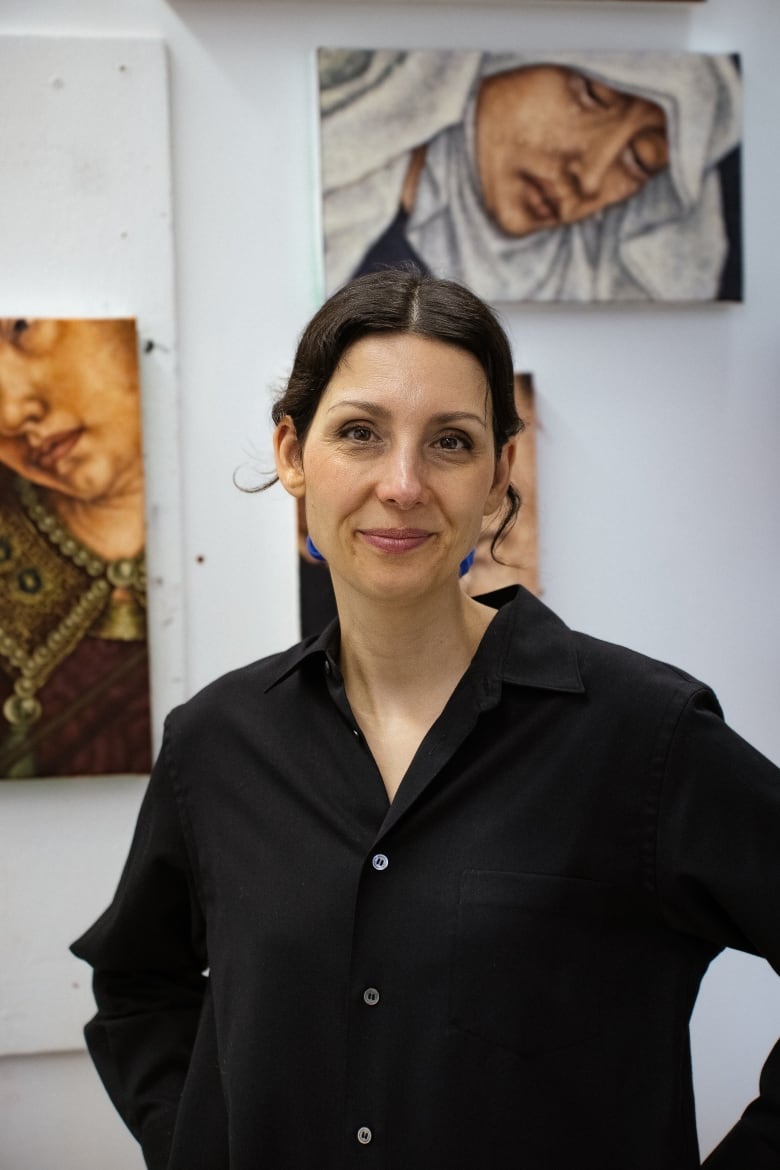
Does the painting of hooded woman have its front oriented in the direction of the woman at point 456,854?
yes

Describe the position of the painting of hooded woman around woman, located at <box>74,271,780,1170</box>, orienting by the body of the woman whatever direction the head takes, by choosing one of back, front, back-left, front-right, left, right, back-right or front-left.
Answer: back

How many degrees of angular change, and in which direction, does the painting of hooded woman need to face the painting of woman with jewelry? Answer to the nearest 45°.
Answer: approximately 90° to its right

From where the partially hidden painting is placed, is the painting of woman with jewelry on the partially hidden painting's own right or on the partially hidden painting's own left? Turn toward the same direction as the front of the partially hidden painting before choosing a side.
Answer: on the partially hidden painting's own right

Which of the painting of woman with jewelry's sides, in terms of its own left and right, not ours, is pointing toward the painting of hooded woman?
left

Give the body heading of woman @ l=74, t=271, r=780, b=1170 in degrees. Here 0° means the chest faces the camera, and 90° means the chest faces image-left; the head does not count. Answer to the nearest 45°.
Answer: approximately 0°

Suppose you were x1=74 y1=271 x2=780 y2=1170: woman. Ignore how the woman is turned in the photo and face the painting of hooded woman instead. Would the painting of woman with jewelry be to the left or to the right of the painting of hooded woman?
left
